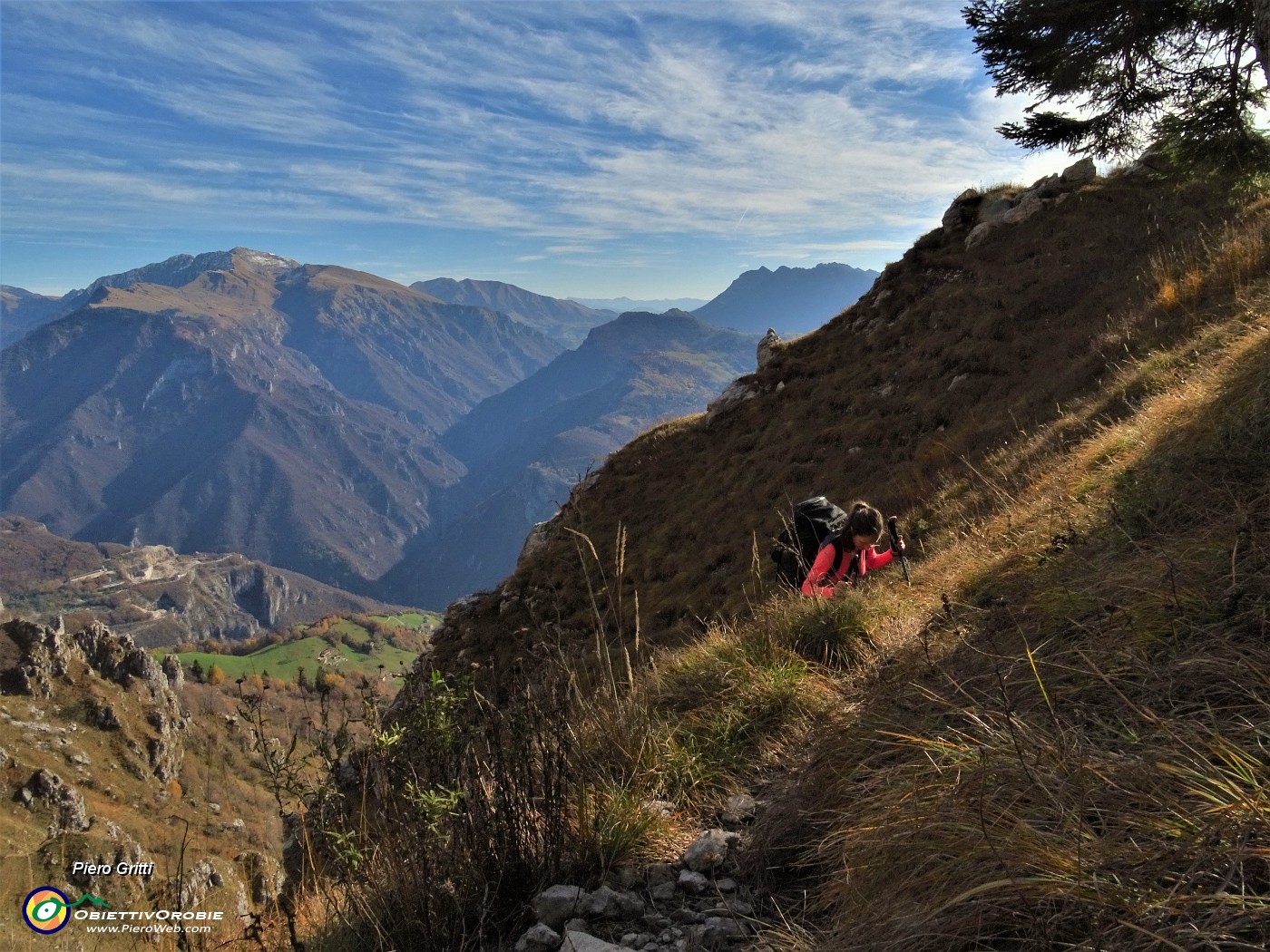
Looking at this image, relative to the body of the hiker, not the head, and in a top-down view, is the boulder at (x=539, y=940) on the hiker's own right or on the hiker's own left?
on the hiker's own right

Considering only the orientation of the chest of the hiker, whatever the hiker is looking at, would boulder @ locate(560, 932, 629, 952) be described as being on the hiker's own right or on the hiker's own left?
on the hiker's own right

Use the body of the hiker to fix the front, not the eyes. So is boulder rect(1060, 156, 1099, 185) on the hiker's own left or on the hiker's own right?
on the hiker's own left

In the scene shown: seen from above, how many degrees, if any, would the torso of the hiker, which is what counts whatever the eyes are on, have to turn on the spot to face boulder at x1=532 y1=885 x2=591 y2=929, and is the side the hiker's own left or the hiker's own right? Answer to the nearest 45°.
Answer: approximately 45° to the hiker's own right

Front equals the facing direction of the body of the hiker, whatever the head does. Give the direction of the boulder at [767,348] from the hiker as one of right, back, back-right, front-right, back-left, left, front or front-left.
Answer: back-left

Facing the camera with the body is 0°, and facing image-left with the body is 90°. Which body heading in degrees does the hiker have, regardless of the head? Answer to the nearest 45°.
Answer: approximately 315°

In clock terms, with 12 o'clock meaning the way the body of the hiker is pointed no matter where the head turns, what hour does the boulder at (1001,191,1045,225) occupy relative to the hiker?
The boulder is roughly at 8 o'clock from the hiker.
